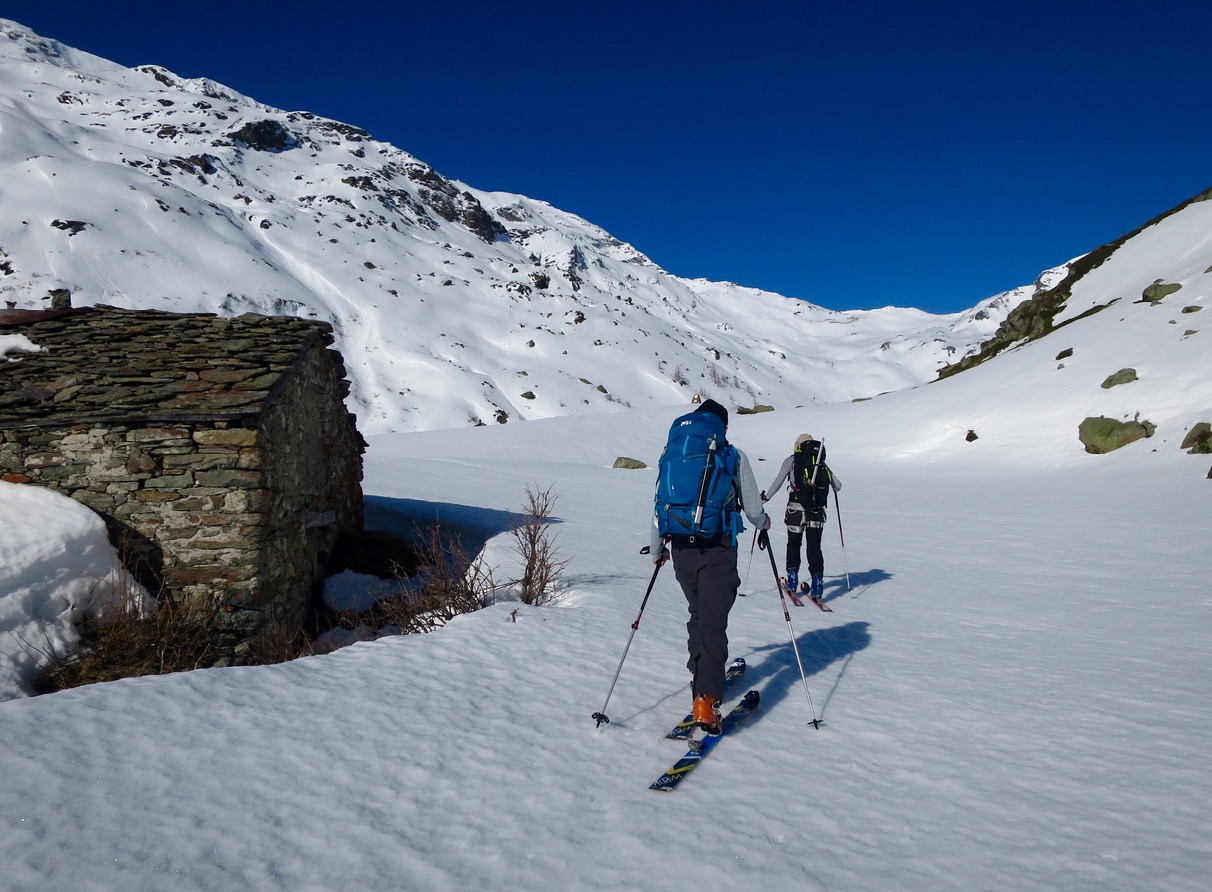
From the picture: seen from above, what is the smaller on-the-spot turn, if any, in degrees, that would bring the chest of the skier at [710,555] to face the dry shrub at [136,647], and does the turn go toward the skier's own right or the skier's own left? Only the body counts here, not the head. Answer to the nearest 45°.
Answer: approximately 90° to the skier's own left

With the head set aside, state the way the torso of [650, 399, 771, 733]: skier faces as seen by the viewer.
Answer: away from the camera

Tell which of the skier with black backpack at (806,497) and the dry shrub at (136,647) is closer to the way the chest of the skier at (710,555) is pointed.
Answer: the skier with black backpack

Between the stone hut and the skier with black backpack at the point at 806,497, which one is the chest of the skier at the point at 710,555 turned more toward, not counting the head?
the skier with black backpack

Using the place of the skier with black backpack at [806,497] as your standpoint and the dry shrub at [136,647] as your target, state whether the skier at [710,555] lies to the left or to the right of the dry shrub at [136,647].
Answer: left

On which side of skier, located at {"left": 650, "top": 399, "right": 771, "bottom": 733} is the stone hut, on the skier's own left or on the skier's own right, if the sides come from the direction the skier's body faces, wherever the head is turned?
on the skier's own left

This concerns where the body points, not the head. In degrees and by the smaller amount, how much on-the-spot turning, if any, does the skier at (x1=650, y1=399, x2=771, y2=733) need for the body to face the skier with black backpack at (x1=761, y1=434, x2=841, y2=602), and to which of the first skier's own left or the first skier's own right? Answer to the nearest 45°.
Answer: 0° — they already face them
